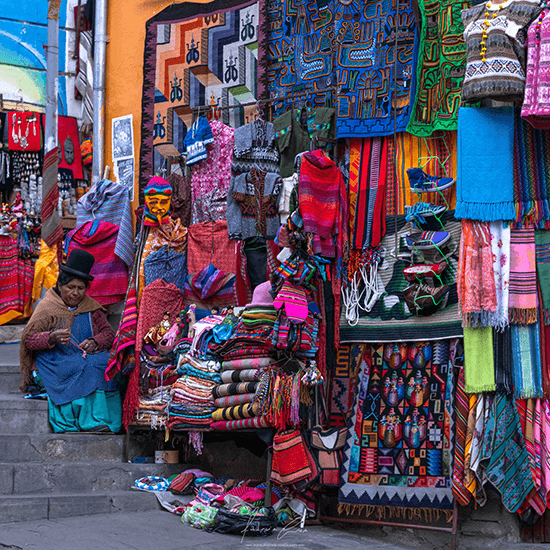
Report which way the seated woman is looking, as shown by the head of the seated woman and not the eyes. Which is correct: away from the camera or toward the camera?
toward the camera

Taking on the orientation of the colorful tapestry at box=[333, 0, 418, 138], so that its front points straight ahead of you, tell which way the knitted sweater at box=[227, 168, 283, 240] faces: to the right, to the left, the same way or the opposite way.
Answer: the same way

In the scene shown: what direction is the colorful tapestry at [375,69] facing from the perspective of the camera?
toward the camera

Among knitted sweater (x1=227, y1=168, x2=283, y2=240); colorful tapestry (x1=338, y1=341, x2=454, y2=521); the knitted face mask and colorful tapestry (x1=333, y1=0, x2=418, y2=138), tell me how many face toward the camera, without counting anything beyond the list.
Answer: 4

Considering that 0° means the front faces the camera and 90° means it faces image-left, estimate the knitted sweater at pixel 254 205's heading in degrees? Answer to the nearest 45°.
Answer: approximately 0°

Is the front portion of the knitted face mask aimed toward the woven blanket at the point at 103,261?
no

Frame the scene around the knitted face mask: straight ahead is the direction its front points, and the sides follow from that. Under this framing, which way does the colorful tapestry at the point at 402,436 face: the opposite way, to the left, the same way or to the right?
the same way

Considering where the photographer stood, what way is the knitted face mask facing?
facing the viewer

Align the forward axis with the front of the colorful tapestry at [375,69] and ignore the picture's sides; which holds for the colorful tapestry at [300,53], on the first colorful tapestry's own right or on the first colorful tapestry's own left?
on the first colorful tapestry's own right

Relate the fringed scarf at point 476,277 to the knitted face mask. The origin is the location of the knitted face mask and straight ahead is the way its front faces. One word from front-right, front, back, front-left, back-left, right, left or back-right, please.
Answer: front-left

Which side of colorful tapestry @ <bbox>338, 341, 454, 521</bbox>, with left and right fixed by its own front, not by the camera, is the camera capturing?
front

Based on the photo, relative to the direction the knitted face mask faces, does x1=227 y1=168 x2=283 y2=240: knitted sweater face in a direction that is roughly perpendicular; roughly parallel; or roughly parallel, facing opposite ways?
roughly parallel
